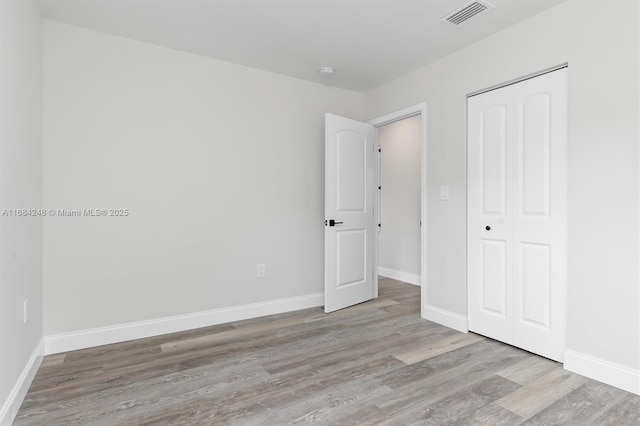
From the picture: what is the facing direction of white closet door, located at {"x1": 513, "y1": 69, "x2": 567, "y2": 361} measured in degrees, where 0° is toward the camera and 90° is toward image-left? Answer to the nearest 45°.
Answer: approximately 45°

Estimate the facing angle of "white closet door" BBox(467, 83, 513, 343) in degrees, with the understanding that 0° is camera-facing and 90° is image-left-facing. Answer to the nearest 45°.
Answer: approximately 45°
